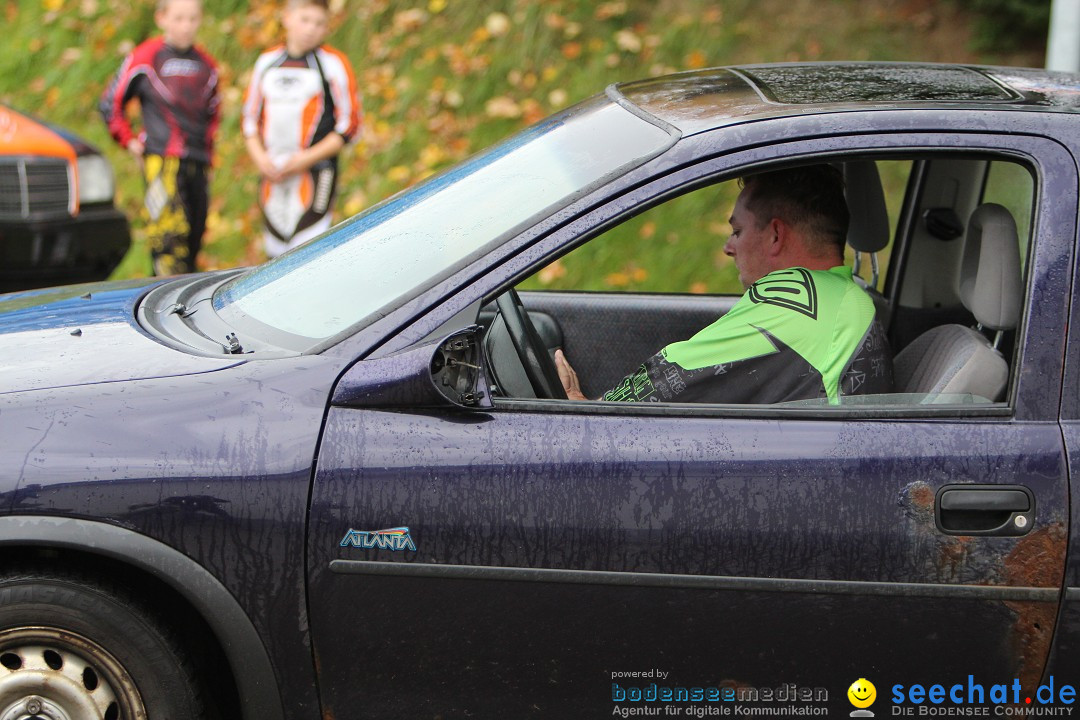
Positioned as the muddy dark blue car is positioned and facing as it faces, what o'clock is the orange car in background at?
The orange car in background is roughly at 2 o'clock from the muddy dark blue car.

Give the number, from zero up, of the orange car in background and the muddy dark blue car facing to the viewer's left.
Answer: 1

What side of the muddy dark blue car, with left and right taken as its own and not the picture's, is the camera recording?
left

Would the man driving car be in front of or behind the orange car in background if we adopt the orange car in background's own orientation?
in front

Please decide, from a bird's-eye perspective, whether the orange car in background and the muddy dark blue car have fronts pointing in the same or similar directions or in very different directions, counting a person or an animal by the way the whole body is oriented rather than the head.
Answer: very different directions

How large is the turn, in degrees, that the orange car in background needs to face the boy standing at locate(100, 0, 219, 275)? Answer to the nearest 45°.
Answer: approximately 45° to its left

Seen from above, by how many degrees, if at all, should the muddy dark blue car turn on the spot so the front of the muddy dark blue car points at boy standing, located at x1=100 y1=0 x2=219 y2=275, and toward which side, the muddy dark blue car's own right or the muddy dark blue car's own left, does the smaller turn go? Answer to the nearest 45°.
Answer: approximately 45° to the muddy dark blue car's own right

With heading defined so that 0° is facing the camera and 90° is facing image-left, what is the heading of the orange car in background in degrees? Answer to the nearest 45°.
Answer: approximately 315°

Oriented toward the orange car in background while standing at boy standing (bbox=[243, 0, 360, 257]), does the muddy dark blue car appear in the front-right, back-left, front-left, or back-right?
back-left

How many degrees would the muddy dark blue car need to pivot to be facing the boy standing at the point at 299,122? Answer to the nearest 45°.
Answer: approximately 90° to its right
